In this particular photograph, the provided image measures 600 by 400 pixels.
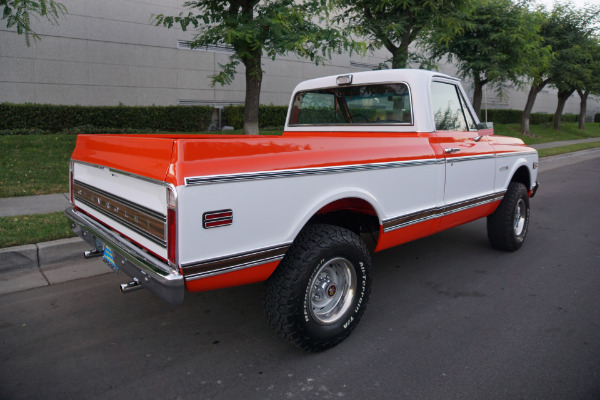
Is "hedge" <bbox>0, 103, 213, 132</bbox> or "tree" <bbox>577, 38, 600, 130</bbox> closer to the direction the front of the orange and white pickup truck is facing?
the tree

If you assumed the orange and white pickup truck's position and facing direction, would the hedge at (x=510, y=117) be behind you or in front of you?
in front

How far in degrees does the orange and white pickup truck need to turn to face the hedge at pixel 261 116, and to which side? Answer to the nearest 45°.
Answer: approximately 45° to its left

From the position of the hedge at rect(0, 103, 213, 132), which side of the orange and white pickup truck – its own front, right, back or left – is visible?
left

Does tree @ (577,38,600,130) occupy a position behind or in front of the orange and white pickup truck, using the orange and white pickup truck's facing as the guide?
in front

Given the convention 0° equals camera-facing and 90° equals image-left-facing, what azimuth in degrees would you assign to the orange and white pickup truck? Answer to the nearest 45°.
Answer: approximately 225°

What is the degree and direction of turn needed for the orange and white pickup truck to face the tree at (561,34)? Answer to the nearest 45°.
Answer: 0° — it already faces it
